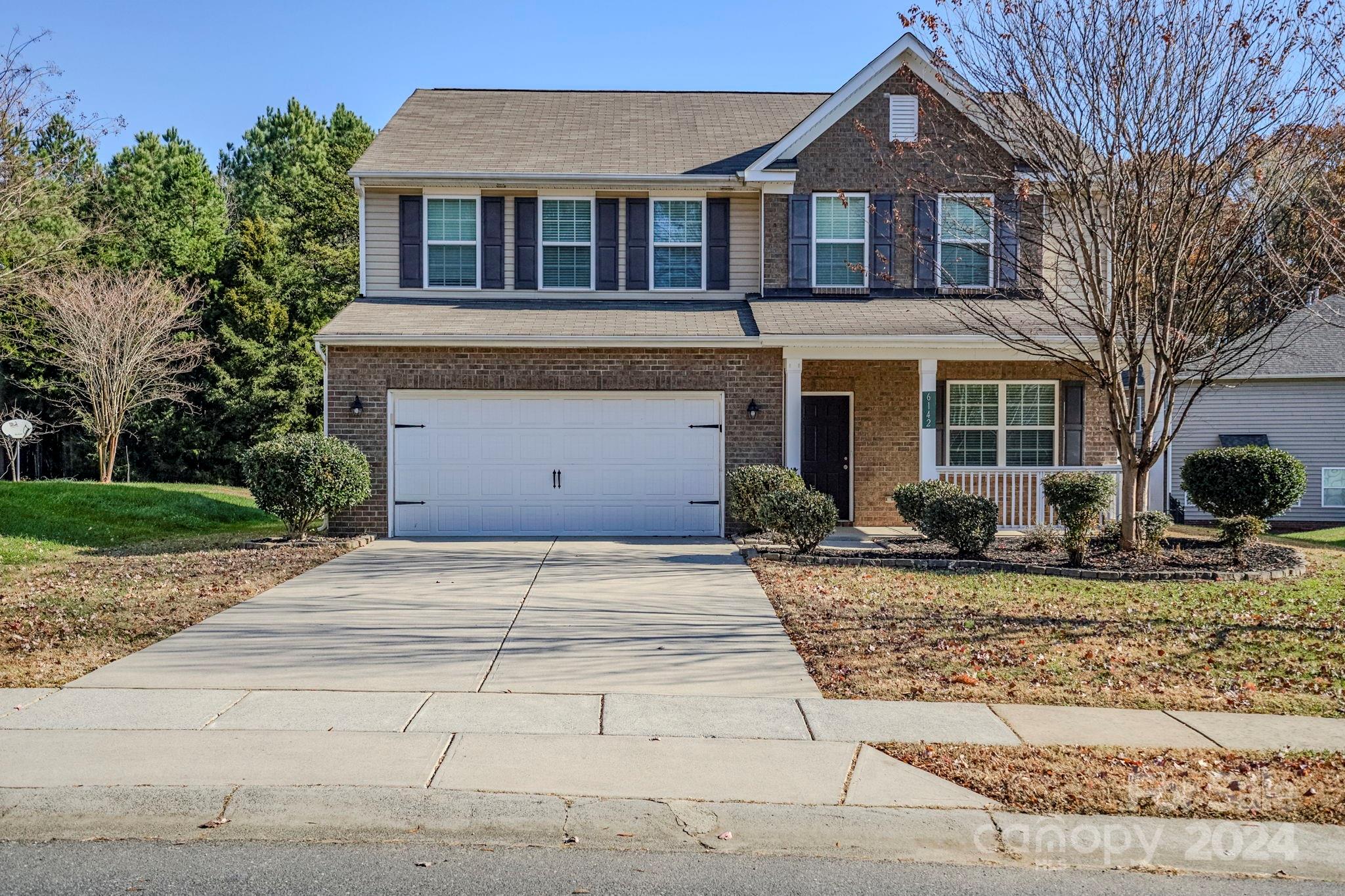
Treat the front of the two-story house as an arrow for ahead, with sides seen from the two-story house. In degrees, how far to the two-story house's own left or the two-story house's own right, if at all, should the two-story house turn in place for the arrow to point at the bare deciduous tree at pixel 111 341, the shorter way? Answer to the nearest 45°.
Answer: approximately 135° to the two-story house's own right

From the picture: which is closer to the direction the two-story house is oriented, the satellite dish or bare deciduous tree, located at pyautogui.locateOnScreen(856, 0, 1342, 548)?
the bare deciduous tree

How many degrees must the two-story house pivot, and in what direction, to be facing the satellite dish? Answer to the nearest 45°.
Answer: approximately 135° to its right

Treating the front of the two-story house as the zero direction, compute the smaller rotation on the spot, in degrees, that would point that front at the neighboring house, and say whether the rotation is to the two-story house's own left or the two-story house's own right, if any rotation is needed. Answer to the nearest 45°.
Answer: approximately 90° to the two-story house's own left

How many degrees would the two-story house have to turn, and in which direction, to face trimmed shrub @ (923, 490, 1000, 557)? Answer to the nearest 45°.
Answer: approximately 45° to its left

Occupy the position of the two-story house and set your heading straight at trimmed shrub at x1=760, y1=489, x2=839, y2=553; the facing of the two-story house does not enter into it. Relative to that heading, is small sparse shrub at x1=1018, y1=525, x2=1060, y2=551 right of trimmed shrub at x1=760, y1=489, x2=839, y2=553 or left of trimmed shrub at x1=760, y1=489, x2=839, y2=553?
left

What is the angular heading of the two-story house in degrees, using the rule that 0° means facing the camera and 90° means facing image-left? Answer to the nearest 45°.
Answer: approximately 0°

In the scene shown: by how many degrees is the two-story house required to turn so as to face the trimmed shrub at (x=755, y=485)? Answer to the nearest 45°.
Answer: approximately 45° to its left

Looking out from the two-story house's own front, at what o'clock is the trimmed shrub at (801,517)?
The trimmed shrub is roughly at 11 o'clock from the two-story house.

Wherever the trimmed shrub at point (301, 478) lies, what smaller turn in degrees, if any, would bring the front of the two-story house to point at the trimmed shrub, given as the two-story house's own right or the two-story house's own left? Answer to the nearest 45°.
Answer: approximately 45° to the two-story house's own right

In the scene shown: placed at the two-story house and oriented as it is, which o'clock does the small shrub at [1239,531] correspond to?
The small shrub is roughly at 10 o'clock from the two-story house.

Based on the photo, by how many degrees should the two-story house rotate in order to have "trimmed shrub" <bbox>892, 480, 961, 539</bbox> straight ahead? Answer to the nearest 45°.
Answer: approximately 45° to its left
